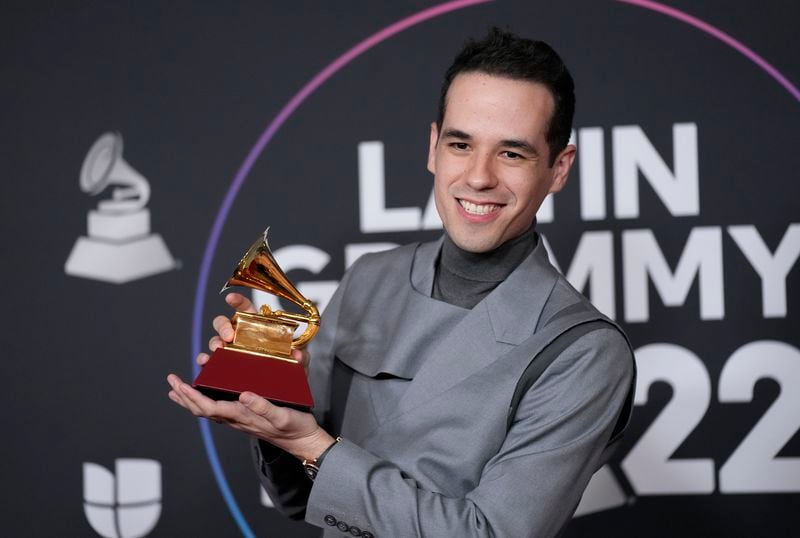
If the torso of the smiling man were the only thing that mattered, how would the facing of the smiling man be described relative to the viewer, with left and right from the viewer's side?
facing the viewer and to the left of the viewer
